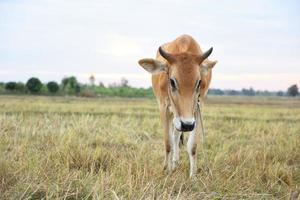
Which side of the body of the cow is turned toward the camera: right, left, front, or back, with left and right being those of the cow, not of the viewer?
front
